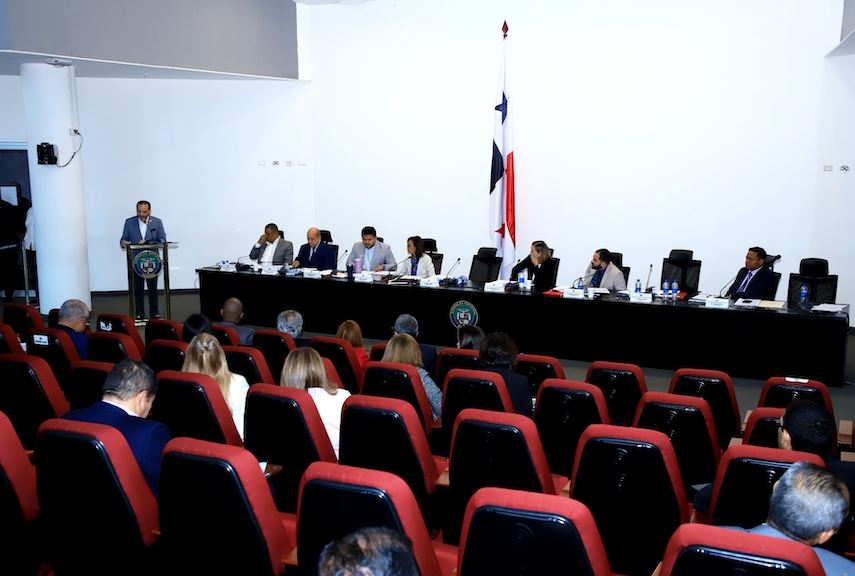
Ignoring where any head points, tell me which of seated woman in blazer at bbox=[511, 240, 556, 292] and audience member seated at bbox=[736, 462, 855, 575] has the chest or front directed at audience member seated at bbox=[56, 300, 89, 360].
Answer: the seated woman in blazer

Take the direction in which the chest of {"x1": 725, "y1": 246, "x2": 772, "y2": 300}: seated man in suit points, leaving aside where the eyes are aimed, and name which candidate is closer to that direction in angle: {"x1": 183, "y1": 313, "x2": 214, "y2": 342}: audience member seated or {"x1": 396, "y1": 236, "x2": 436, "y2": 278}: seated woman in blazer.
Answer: the audience member seated

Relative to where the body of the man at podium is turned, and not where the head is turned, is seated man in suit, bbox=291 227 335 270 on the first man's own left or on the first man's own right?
on the first man's own left

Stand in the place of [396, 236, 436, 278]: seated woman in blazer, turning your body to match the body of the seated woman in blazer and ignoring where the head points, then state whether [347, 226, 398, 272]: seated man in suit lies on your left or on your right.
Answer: on your right

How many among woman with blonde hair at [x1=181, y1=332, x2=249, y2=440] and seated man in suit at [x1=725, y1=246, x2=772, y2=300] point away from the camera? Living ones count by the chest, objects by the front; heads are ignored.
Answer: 1

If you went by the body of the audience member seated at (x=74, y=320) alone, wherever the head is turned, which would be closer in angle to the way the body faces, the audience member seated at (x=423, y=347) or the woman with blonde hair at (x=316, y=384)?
the audience member seated

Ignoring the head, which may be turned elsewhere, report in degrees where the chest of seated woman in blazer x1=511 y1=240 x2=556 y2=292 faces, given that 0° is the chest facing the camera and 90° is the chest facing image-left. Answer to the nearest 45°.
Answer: approximately 45°

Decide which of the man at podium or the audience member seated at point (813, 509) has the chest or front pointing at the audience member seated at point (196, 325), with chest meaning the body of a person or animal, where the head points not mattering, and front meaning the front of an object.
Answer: the man at podium

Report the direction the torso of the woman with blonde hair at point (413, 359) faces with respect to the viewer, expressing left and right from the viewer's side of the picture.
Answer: facing away from the viewer

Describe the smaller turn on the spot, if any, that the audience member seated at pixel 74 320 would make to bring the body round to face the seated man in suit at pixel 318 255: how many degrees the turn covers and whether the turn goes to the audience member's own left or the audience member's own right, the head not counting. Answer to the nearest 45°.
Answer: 0° — they already face them

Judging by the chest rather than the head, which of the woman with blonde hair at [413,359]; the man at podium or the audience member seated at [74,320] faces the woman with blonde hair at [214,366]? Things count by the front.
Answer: the man at podium

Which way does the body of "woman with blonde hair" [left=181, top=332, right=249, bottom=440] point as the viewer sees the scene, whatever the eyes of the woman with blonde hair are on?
away from the camera
